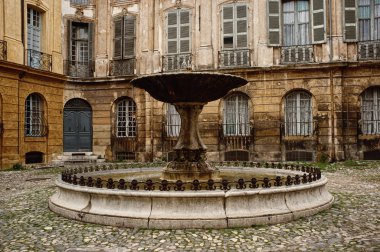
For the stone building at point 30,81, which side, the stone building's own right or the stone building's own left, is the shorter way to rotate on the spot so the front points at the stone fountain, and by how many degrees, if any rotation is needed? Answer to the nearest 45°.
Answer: approximately 45° to the stone building's own right

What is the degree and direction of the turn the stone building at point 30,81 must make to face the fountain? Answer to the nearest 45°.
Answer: approximately 45° to its right

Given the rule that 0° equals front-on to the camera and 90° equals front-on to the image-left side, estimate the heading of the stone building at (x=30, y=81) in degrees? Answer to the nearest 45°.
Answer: approximately 315°
